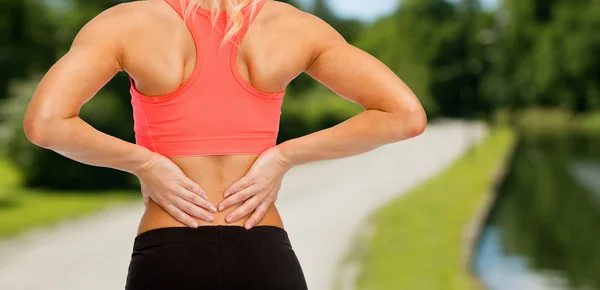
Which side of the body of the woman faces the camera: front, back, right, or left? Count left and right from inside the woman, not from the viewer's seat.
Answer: back
